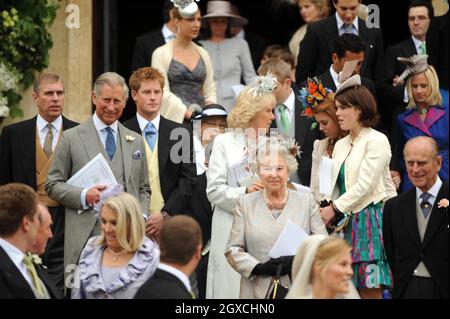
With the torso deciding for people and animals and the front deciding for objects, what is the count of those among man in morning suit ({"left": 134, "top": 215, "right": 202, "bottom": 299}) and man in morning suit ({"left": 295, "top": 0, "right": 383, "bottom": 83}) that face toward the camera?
1

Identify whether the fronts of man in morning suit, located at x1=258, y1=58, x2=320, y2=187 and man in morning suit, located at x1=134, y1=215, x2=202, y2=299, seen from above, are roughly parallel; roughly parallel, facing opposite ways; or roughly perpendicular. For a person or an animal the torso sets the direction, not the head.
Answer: roughly parallel, facing opposite ways

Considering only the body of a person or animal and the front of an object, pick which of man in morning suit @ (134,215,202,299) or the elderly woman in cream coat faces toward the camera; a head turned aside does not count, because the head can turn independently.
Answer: the elderly woman in cream coat

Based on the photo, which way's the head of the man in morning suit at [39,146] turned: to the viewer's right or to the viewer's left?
to the viewer's right

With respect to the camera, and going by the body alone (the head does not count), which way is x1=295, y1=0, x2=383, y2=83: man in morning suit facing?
toward the camera

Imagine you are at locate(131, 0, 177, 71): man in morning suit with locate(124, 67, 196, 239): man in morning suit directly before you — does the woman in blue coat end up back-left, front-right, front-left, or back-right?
front-left

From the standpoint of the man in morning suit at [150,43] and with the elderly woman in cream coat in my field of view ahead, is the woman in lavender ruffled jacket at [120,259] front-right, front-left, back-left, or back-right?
front-right

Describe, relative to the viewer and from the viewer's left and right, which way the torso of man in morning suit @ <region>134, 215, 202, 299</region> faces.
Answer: facing away from the viewer and to the right of the viewer

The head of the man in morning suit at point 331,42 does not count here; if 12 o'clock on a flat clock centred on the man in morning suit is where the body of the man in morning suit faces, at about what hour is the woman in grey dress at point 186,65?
The woman in grey dress is roughly at 3 o'clock from the man in morning suit.

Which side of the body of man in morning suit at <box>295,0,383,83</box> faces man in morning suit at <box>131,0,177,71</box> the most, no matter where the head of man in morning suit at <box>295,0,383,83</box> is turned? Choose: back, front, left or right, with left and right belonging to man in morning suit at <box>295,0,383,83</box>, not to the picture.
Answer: right

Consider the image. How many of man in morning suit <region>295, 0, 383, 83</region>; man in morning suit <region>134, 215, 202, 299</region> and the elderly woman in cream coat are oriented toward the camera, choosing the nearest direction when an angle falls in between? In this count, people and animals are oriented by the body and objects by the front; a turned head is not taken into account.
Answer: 2

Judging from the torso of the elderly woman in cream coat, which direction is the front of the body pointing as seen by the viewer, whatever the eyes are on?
toward the camera

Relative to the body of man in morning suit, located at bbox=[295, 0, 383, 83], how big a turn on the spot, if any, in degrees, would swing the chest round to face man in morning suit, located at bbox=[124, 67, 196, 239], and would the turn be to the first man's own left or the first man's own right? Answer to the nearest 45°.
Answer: approximately 45° to the first man's own right

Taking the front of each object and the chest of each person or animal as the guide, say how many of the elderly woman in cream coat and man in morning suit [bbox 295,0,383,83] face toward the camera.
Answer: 2
